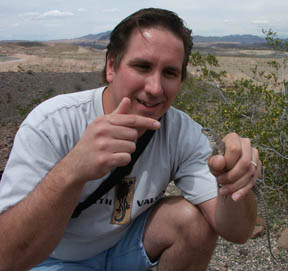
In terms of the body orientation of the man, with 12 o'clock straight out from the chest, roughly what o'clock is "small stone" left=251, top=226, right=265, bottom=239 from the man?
The small stone is roughly at 9 o'clock from the man.

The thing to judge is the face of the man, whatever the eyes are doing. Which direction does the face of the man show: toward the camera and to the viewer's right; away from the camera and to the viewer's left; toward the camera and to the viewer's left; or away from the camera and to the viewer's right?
toward the camera and to the viewer's right

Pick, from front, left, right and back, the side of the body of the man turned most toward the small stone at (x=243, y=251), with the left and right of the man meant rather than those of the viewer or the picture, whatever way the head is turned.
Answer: left

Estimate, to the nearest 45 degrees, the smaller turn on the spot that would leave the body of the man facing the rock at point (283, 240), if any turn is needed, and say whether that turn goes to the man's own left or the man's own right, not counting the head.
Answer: approximately 90° to the man's own left

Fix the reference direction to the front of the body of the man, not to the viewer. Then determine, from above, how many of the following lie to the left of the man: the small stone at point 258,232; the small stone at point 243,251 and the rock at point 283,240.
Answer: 3
